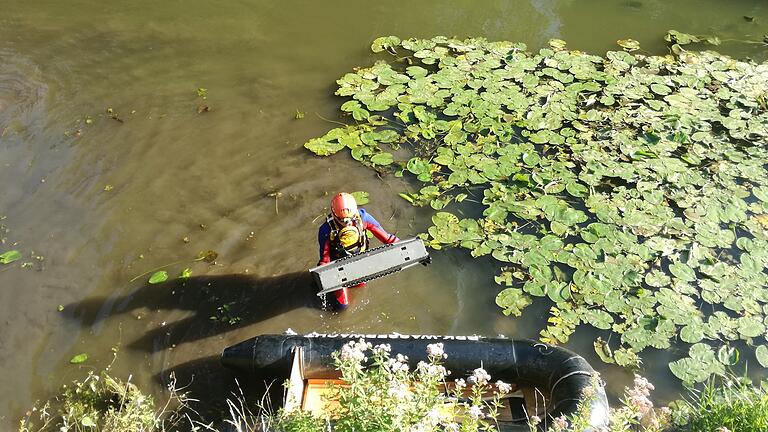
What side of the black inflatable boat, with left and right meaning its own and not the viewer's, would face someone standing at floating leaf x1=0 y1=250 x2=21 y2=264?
back

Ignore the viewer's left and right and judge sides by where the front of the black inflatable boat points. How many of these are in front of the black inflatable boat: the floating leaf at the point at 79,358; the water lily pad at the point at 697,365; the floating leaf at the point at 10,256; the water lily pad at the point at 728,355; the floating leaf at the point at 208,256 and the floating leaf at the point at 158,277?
2

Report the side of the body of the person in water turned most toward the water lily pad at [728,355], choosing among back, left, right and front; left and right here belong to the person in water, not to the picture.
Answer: left

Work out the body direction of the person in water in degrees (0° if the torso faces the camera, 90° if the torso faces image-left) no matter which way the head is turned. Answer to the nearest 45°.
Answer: approximately 0°

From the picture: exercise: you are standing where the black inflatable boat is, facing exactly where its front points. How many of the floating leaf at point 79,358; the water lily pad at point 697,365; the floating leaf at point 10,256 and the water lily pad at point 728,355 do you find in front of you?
2

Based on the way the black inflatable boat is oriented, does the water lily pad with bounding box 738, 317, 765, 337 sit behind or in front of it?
in front

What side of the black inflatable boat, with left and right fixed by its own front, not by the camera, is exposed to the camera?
right

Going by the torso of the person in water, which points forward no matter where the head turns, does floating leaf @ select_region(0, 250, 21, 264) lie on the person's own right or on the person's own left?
on the person's own right

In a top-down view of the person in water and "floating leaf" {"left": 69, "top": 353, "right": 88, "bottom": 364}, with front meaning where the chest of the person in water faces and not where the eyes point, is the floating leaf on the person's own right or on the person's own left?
on the person's own right

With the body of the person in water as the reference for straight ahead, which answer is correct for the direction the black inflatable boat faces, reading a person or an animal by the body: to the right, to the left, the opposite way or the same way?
to the left

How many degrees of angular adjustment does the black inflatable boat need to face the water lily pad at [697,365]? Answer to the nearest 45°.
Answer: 0° — it already faces it

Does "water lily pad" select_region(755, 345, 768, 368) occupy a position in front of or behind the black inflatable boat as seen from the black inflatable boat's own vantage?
in front

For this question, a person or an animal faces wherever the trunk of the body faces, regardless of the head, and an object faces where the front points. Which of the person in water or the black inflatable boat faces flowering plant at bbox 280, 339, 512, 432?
the person in water

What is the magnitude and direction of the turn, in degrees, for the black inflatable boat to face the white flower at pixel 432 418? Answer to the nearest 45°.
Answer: approximately 90° to its right

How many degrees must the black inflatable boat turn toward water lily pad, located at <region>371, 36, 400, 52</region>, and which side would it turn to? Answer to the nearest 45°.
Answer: approximately 90° to its left

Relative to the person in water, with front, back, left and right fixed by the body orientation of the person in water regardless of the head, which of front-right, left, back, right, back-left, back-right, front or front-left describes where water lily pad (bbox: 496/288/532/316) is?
left

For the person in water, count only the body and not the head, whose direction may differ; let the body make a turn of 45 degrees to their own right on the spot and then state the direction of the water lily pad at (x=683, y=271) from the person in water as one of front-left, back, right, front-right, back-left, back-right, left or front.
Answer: back-left

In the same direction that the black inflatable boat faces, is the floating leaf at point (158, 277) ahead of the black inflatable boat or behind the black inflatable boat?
behind

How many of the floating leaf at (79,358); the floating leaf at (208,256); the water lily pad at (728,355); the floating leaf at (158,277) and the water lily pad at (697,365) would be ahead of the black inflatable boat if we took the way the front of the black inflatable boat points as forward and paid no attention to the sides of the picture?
2
